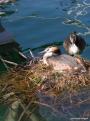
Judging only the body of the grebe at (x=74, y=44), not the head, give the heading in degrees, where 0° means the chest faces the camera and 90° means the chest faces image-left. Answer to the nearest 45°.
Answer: approximately 0°

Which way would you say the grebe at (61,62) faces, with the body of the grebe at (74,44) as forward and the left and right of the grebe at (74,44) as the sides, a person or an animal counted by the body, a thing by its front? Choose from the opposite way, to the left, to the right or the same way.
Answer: to the right

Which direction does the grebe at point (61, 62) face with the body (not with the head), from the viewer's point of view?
to the viewer's left

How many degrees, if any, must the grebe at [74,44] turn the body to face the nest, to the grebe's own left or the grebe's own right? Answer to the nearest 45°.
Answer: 0° — it already faces it

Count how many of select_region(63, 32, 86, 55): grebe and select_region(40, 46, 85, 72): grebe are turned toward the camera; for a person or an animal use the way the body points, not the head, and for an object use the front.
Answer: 1
